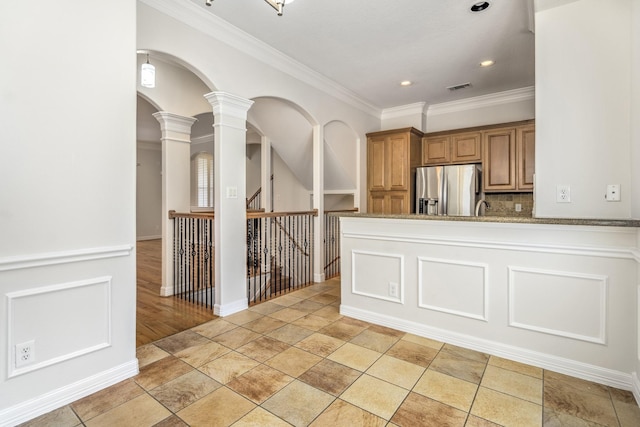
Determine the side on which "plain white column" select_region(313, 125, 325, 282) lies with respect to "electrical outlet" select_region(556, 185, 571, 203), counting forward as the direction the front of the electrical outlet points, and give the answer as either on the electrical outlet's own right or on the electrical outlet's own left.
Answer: on the electrical outlet's own right

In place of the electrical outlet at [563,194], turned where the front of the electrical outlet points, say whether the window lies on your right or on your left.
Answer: on your right

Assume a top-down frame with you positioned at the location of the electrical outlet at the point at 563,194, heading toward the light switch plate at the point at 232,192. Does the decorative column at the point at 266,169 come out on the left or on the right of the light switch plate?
right

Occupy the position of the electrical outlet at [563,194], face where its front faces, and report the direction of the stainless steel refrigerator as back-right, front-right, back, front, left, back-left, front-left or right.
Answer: back-right

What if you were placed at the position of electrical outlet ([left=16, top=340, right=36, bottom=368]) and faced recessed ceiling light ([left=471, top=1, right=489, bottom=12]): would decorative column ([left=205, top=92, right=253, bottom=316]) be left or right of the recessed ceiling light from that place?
left

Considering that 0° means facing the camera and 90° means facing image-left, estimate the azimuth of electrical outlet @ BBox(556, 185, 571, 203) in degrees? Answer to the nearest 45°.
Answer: approximately 0°

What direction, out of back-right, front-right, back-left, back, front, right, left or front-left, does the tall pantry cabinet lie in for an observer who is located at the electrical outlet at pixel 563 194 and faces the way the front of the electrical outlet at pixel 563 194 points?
back-right

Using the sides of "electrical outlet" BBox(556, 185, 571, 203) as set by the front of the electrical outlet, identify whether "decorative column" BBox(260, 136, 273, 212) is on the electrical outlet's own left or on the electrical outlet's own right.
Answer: on the electrical outlet's own right

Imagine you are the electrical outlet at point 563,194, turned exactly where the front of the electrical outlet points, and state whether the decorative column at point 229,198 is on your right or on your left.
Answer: on your right

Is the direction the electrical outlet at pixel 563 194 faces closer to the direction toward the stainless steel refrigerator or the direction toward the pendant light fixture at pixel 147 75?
the pendant light fixture
